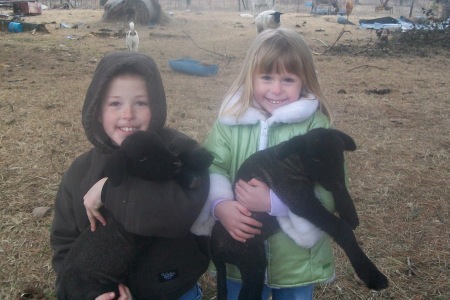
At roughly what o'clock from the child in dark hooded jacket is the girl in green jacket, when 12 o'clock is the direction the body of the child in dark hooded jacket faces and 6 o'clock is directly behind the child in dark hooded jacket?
The girl in green jacket is roughly at 9 o'clock from the child in dark hooded jacket.

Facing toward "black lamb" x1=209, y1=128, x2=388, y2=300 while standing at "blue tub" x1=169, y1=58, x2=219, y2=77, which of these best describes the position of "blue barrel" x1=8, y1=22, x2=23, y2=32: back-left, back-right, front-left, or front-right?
back-right

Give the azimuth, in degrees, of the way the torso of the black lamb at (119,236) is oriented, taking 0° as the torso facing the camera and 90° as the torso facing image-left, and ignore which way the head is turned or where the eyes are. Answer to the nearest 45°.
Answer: approximately 270°

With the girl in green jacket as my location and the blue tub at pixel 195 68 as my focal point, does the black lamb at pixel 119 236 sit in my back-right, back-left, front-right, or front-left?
back-left

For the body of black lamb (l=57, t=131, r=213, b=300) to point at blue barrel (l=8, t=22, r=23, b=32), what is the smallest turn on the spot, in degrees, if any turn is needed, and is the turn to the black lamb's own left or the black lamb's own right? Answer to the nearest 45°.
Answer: approximately 90° to the black lamb's own left

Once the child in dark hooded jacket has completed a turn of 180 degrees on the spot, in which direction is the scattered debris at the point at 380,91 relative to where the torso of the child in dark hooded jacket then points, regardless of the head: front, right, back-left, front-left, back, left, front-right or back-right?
front-right

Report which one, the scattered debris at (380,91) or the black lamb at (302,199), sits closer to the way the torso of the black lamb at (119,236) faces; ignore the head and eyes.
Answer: the black lamb

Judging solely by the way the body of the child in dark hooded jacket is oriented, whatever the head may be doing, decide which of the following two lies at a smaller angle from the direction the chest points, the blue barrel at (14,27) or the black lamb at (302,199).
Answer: the black lamb

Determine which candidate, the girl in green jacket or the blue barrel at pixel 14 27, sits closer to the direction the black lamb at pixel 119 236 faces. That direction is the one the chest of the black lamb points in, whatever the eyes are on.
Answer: the girl in green jacket

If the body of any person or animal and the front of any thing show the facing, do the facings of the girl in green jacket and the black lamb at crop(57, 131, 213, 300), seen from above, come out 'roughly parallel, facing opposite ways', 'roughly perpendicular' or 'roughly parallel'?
roughly perpendicular

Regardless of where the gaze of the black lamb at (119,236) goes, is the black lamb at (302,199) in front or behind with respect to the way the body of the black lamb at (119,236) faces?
in front

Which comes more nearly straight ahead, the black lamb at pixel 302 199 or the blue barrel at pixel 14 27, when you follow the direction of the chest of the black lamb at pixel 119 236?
the black lamb
